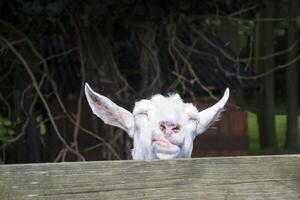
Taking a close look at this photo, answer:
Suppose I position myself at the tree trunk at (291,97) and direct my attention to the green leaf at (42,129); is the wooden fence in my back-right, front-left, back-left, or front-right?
front-left

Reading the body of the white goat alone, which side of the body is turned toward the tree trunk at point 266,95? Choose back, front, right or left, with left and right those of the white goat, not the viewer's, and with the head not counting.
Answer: back

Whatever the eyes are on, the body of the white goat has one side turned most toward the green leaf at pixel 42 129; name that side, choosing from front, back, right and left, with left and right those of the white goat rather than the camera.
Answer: back

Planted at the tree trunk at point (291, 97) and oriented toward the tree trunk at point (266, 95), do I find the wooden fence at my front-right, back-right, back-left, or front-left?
front-left

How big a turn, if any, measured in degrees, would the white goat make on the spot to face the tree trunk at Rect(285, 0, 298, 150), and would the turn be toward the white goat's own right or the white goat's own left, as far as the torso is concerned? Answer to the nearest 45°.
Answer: approximately 180°

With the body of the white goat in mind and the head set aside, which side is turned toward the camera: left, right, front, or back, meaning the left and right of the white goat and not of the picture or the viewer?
front
